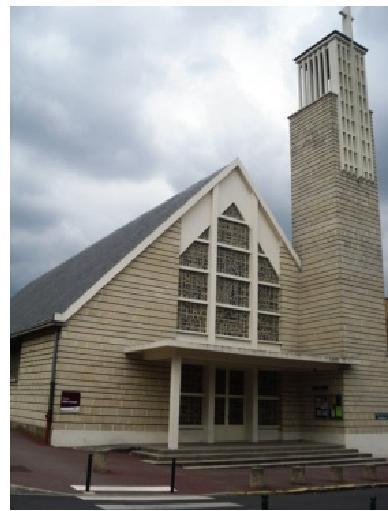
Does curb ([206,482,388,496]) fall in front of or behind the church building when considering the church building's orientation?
in front

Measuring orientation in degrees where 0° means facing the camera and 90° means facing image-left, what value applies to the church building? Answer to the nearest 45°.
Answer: approximately 315°
